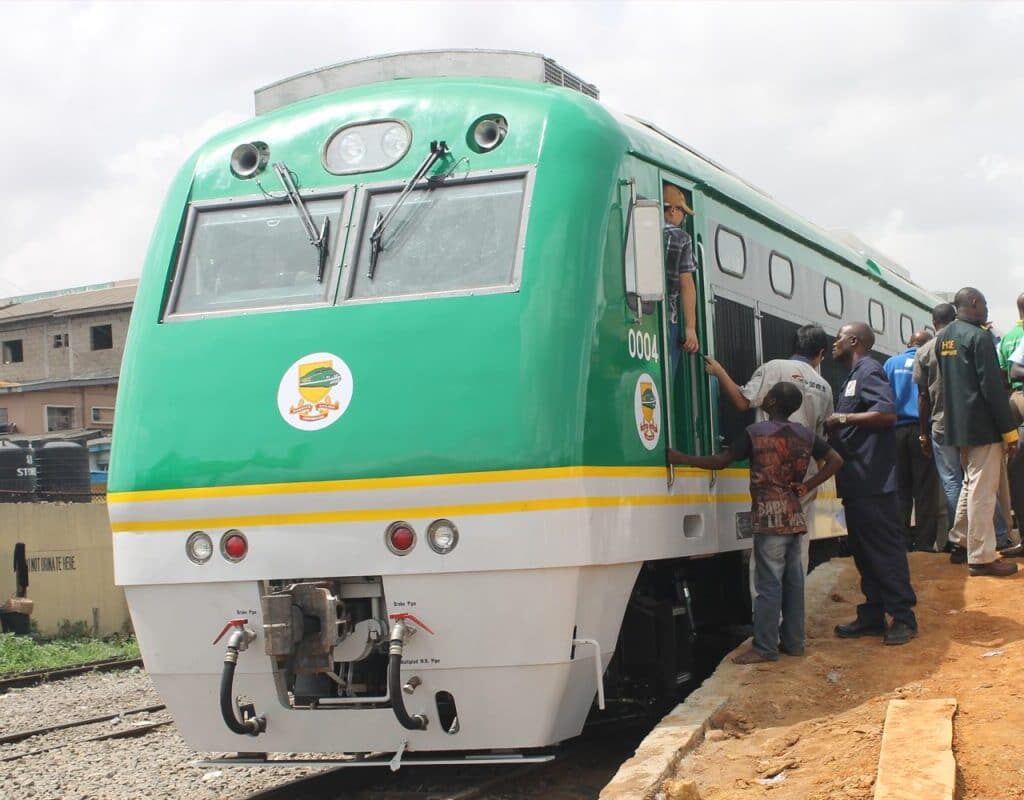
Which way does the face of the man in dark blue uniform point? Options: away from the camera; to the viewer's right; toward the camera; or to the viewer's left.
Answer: to the viewer's left

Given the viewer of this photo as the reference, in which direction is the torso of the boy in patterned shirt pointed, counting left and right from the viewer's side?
facing away from the viewer and to the left of the viewer

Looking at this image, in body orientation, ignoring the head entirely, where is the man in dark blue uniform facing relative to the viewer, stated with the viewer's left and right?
facing to the left of the viewer

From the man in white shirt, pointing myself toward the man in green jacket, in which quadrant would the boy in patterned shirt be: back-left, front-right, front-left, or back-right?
back-right
